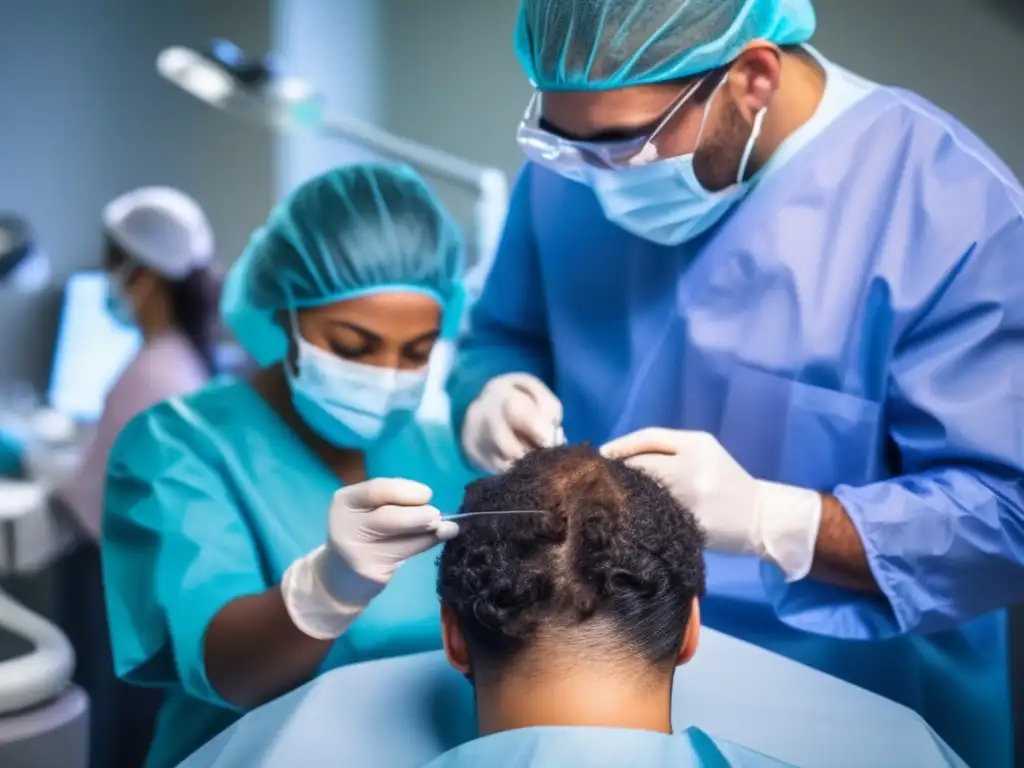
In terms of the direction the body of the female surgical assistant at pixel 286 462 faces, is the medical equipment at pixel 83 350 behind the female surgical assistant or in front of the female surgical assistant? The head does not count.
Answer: behind

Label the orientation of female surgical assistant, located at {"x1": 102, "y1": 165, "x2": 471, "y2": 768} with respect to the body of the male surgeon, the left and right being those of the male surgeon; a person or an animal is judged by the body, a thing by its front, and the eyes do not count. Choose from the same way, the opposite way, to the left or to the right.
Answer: to the left

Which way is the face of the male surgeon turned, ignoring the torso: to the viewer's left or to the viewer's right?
to the viewer's left

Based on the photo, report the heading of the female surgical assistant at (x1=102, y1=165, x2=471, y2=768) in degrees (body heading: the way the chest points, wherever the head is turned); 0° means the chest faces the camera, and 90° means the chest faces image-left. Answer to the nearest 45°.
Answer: approximately 315°

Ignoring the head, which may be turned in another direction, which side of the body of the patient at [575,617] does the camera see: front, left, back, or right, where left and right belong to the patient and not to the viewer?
back
